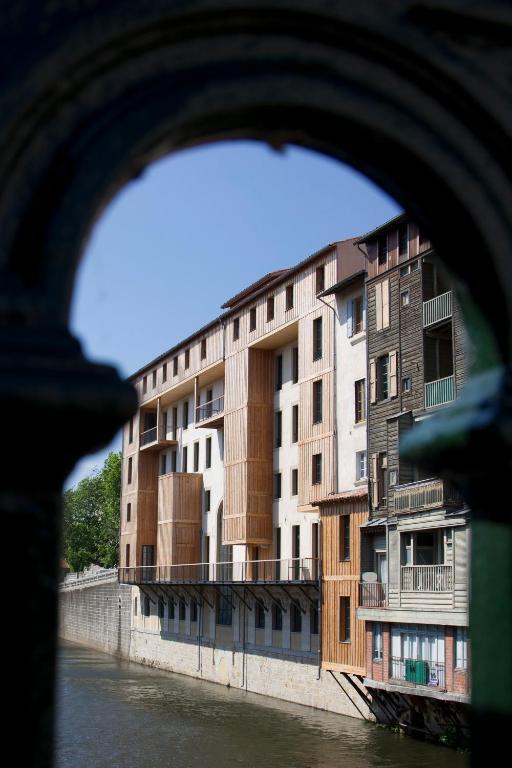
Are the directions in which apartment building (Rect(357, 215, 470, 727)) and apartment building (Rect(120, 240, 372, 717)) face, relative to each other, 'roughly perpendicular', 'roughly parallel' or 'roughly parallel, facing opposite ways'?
roughly parallel

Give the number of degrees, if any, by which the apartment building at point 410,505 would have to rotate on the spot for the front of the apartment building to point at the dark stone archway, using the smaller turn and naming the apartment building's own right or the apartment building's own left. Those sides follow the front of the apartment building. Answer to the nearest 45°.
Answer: approximately 45° to the apartment building's own left

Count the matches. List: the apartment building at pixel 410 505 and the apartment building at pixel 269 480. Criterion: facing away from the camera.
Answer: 0

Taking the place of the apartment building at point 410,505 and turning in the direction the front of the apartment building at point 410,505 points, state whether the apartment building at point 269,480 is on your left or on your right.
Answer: on your right

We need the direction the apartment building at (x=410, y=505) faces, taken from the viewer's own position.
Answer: facing the viewer and to the left of the viewer

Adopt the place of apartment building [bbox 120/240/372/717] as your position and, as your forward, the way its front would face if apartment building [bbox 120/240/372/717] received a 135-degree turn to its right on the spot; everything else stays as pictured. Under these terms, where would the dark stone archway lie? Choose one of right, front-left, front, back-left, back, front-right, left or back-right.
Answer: back

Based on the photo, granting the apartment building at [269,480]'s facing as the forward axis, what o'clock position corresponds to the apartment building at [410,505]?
the apartment building at [410,505] is roughly at 10 o'clock from the apartment building at [269,480].
